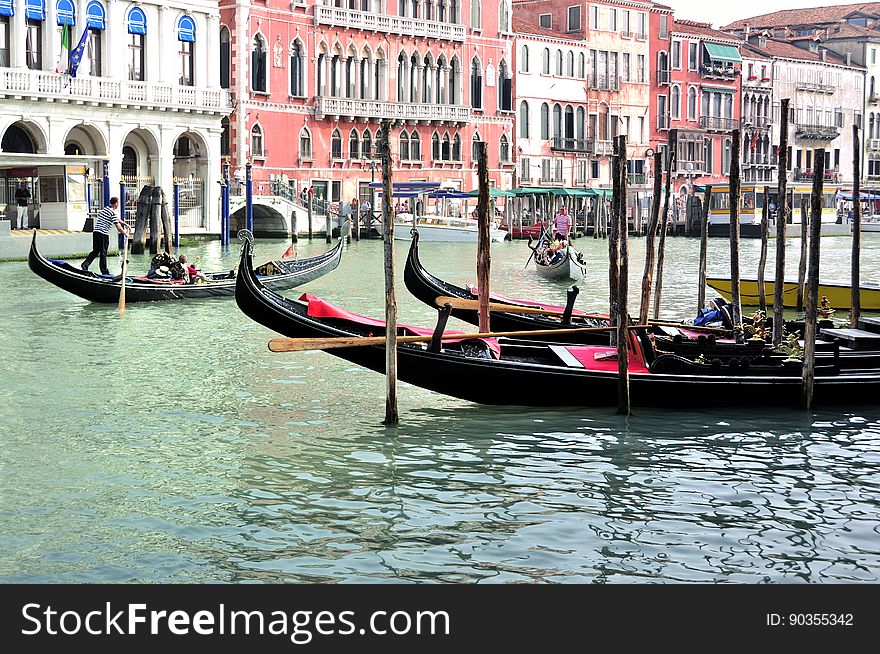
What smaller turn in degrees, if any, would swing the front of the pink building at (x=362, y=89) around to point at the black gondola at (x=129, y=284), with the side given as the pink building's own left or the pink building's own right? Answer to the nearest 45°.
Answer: approximately 45° to the pink building's own right

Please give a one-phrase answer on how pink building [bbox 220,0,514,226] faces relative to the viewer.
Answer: facing the viewer and to the right of the viewer

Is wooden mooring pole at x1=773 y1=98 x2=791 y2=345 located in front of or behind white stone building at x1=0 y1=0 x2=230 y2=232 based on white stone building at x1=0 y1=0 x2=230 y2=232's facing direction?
in front

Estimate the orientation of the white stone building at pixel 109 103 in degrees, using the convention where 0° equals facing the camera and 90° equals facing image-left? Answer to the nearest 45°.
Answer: approximately 315°

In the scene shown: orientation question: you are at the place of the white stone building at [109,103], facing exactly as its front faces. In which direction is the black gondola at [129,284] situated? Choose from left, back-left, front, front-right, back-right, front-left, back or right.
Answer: front-right

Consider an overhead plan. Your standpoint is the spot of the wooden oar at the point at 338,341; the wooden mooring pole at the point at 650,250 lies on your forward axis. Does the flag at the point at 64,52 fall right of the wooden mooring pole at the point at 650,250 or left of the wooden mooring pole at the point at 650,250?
left

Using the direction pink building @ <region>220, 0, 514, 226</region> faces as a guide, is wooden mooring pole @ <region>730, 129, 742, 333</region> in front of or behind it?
in front

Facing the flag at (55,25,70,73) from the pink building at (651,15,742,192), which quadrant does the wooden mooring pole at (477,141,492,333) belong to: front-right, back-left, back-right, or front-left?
front-left
